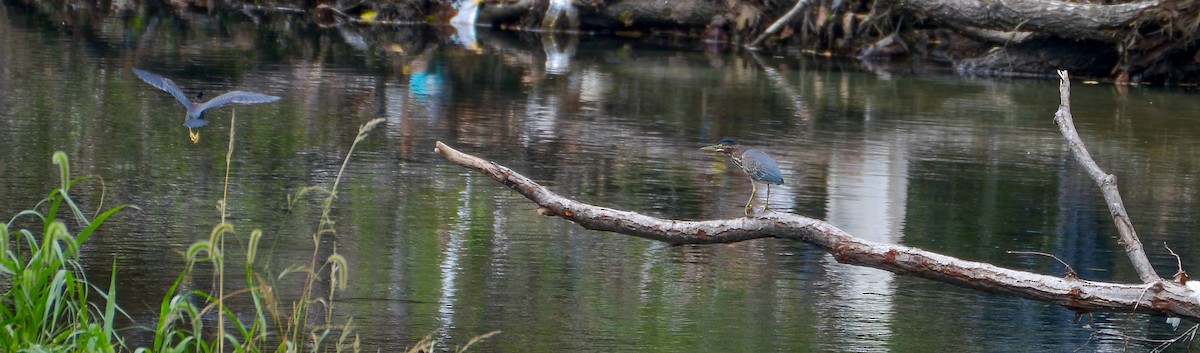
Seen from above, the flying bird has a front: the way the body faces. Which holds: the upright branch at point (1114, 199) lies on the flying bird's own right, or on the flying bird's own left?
on the flying bird's own right

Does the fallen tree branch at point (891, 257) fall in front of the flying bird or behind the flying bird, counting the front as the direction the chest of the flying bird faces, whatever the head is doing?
behind

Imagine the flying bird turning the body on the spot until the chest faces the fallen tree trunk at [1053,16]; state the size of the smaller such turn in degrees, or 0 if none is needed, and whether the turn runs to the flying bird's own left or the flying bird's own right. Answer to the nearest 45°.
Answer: approximately 45° to the flying bird's own right

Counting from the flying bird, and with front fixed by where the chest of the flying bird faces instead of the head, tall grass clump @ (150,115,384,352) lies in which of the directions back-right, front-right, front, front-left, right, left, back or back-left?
back

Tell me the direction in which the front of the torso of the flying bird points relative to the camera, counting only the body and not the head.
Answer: away from the camera
